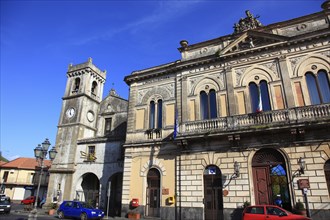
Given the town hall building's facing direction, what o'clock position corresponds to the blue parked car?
The blue parked car is roughly at 2 o'clock from the town hall building.

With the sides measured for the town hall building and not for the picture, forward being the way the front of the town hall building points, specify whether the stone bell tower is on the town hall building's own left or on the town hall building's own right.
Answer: on the town hall building's own right

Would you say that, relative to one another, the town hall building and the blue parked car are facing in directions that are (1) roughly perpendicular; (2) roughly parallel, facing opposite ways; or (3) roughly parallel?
roughly perpendicular
